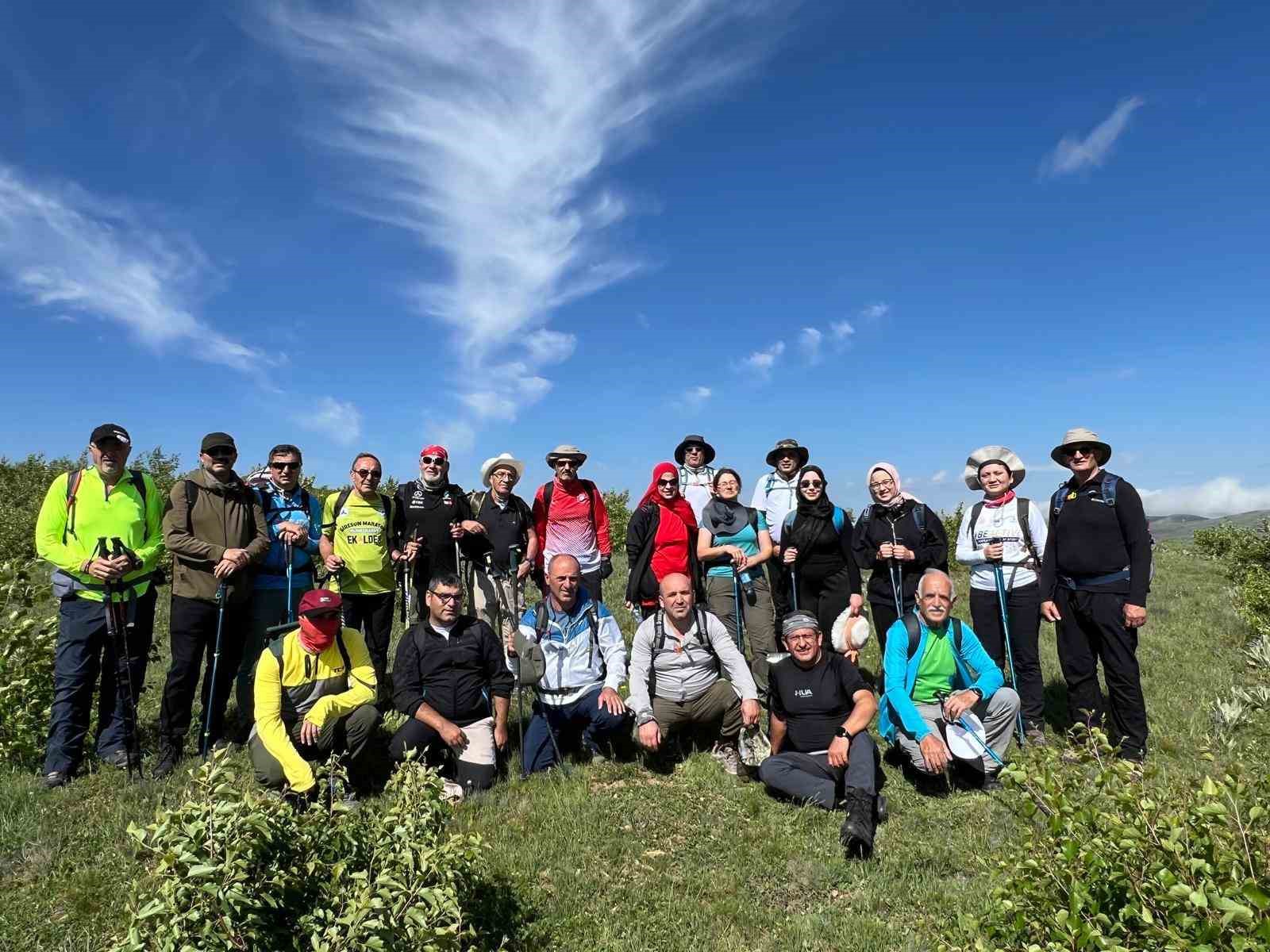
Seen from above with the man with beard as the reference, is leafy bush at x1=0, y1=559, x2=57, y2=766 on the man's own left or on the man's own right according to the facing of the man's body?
on the man's own right

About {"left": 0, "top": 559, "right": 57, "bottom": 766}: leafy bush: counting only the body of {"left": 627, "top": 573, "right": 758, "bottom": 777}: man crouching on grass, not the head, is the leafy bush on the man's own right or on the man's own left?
on the man's own right

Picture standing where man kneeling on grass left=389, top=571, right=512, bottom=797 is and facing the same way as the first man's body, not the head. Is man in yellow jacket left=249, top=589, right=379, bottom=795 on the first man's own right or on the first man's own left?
on the first man's own right

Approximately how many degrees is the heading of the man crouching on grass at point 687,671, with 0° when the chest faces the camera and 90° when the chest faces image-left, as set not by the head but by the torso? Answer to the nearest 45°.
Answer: approximately 0°

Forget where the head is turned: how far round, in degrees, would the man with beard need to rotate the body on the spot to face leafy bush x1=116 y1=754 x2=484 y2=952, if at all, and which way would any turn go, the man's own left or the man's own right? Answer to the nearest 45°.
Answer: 0° — they already face it

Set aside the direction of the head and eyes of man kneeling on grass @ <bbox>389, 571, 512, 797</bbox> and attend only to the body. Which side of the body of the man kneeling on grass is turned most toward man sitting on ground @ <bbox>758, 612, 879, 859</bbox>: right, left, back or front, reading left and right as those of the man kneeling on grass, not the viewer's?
left
